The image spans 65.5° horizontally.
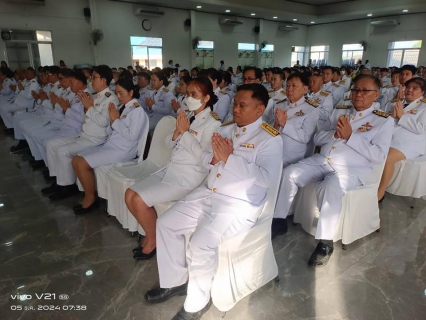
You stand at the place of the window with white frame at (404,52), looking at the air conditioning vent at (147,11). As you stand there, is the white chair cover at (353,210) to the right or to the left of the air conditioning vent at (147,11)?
left

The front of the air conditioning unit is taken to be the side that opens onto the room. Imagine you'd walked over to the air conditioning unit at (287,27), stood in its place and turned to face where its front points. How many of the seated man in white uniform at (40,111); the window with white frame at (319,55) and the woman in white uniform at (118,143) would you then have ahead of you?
2

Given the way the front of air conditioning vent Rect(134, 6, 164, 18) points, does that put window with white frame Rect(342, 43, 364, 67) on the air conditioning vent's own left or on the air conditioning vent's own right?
on the air conditioning vent's own left
